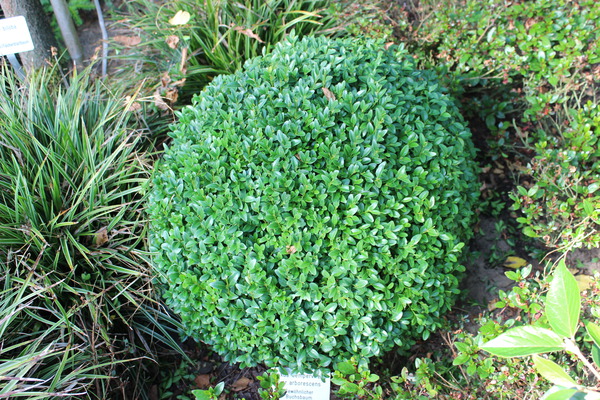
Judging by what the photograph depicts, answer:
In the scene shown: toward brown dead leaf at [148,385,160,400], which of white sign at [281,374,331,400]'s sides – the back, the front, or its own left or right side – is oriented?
right

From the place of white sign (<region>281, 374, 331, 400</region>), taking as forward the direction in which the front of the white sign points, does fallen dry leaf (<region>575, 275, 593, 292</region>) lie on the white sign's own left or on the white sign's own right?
on the white sign's own left

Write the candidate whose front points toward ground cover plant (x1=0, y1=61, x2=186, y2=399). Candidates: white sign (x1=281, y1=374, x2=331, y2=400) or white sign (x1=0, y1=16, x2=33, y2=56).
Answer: white sign (x1=0, y1=16, x2=33, y2=56)

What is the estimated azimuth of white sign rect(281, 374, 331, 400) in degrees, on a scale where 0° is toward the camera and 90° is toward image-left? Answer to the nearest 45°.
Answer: approximately 0°

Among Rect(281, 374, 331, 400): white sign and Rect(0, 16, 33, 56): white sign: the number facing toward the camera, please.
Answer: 2

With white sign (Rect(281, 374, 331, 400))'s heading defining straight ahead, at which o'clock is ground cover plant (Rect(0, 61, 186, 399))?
The ground cover plant is roughly at 4 o'clock from the white sign.

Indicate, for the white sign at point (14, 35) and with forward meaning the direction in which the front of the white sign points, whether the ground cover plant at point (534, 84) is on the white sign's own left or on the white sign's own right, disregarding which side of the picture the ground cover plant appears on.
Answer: on the white sign's own left

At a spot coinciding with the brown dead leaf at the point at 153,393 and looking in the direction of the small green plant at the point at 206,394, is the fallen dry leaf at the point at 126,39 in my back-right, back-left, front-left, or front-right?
back-left
